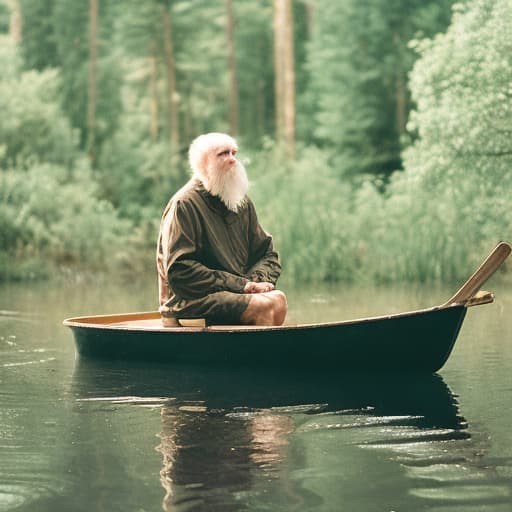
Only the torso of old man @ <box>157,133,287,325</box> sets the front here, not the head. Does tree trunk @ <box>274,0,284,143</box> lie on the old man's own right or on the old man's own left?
on the old man's own left

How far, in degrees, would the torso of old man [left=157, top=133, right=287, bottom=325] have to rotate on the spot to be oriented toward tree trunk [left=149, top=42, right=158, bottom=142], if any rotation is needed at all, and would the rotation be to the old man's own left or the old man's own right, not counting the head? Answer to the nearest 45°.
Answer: approximately 135° to the old man's own left

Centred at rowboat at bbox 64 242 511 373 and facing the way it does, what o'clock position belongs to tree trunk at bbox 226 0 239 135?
The tree trunk is roughly at 9 o'clock from the rowboat.

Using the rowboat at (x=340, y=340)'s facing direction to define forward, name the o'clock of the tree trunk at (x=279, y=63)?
The tree trunk is roughly at 9 o'clock from the rowboat.

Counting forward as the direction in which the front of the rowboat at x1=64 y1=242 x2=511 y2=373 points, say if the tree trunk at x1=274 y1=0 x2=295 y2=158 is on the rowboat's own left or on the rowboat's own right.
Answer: on the rowboat's own left

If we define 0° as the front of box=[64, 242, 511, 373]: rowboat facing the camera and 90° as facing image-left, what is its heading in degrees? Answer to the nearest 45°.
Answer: approximately 270°

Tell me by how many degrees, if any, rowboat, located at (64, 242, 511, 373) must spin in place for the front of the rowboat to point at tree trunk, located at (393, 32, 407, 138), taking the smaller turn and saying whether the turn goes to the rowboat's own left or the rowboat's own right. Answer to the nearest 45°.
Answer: approximately 90° to the rowboat's own left

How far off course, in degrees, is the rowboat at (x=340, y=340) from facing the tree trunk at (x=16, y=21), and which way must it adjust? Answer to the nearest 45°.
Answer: approximately 90° to its left

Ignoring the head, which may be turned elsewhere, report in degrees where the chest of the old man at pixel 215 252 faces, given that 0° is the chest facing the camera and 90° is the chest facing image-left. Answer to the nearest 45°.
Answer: approximately 315°

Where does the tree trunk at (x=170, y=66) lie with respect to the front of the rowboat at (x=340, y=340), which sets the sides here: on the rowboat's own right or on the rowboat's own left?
on the rowboat's own left
